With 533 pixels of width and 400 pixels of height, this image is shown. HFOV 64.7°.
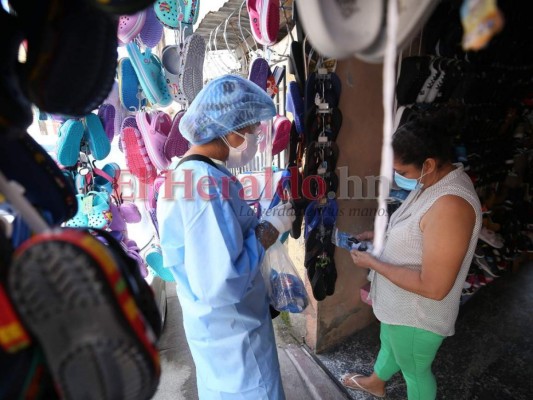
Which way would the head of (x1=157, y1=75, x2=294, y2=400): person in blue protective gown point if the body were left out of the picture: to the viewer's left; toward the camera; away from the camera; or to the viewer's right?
to the viewer's right

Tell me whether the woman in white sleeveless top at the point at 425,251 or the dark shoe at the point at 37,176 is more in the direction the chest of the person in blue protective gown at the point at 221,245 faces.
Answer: the woman in white sleeveless top

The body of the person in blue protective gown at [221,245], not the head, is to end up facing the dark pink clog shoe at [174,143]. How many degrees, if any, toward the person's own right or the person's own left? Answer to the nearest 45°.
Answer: approximately 90° to the person's own left

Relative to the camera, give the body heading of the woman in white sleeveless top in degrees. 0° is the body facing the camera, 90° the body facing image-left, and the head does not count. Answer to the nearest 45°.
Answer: approximately 90°

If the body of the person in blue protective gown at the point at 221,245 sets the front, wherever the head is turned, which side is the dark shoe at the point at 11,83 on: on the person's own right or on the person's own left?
on the person's own right

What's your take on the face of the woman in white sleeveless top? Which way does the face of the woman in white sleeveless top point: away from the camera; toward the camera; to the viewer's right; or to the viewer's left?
to the viewer's left

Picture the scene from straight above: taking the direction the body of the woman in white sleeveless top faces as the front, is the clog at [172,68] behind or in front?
in front

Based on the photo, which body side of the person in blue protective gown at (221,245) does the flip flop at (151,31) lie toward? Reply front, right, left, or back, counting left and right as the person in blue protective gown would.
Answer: left

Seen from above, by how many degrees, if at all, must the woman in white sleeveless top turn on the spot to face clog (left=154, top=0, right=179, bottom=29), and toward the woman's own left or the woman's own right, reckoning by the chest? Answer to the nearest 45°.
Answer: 0° — they already face it

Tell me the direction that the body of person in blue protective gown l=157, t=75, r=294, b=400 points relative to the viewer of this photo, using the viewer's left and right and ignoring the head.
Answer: facing to the right of the viewer

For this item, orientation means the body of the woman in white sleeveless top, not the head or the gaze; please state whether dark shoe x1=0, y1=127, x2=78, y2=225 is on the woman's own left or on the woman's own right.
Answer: on the woman's own left

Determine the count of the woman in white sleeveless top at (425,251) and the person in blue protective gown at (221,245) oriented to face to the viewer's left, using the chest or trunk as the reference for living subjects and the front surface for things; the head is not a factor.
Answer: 1

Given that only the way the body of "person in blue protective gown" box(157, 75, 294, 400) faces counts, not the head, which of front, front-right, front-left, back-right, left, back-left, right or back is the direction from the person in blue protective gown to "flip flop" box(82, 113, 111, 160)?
back-left
